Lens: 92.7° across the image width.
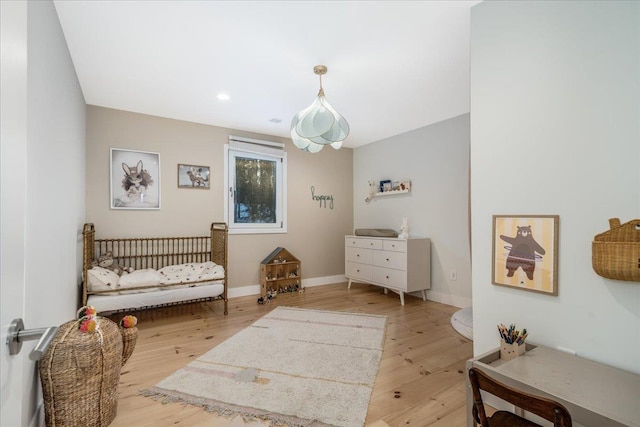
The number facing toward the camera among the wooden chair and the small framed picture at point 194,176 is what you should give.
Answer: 1

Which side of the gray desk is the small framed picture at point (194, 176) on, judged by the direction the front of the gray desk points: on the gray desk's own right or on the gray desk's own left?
on the gray desk's own right

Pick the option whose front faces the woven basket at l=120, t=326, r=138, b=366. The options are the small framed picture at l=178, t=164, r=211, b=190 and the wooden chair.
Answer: the small framed picture

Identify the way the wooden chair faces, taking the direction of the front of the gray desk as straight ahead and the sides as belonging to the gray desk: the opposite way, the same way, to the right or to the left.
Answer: the opposite way

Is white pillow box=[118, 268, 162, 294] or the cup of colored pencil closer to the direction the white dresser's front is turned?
the white pillow

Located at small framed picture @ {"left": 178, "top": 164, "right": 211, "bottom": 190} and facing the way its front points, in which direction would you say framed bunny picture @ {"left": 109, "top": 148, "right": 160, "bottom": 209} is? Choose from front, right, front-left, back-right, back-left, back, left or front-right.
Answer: right

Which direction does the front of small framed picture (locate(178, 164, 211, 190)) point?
toward the camera

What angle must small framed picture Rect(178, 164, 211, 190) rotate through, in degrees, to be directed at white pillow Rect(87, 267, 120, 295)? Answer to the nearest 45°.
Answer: approximately 45° to its right

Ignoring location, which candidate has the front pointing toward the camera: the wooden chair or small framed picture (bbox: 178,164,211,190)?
the small framed picture

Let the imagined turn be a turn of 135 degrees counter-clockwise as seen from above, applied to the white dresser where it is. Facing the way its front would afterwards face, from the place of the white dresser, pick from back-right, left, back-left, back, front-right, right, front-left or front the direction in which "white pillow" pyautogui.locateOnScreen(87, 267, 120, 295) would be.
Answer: back-right

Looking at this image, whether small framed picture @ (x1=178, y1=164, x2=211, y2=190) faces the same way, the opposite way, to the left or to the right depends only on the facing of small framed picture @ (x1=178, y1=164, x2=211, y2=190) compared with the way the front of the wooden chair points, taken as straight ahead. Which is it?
to the right

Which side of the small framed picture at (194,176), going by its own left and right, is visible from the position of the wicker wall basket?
front

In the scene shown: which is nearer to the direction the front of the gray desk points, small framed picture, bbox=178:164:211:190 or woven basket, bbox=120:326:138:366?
the woven basket

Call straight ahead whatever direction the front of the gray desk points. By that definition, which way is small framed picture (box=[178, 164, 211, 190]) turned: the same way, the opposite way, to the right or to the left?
to the left

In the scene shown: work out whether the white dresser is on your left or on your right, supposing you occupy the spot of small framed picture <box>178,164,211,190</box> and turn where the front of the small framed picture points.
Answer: on your left

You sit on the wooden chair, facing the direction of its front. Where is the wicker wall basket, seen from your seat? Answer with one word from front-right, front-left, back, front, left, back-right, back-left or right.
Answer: front

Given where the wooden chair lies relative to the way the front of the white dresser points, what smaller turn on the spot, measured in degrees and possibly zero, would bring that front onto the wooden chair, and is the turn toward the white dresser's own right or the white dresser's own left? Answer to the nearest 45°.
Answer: approximately 45° to the white dresser's own left

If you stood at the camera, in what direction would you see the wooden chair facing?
facing away from the viewer and to the right of the viewer
